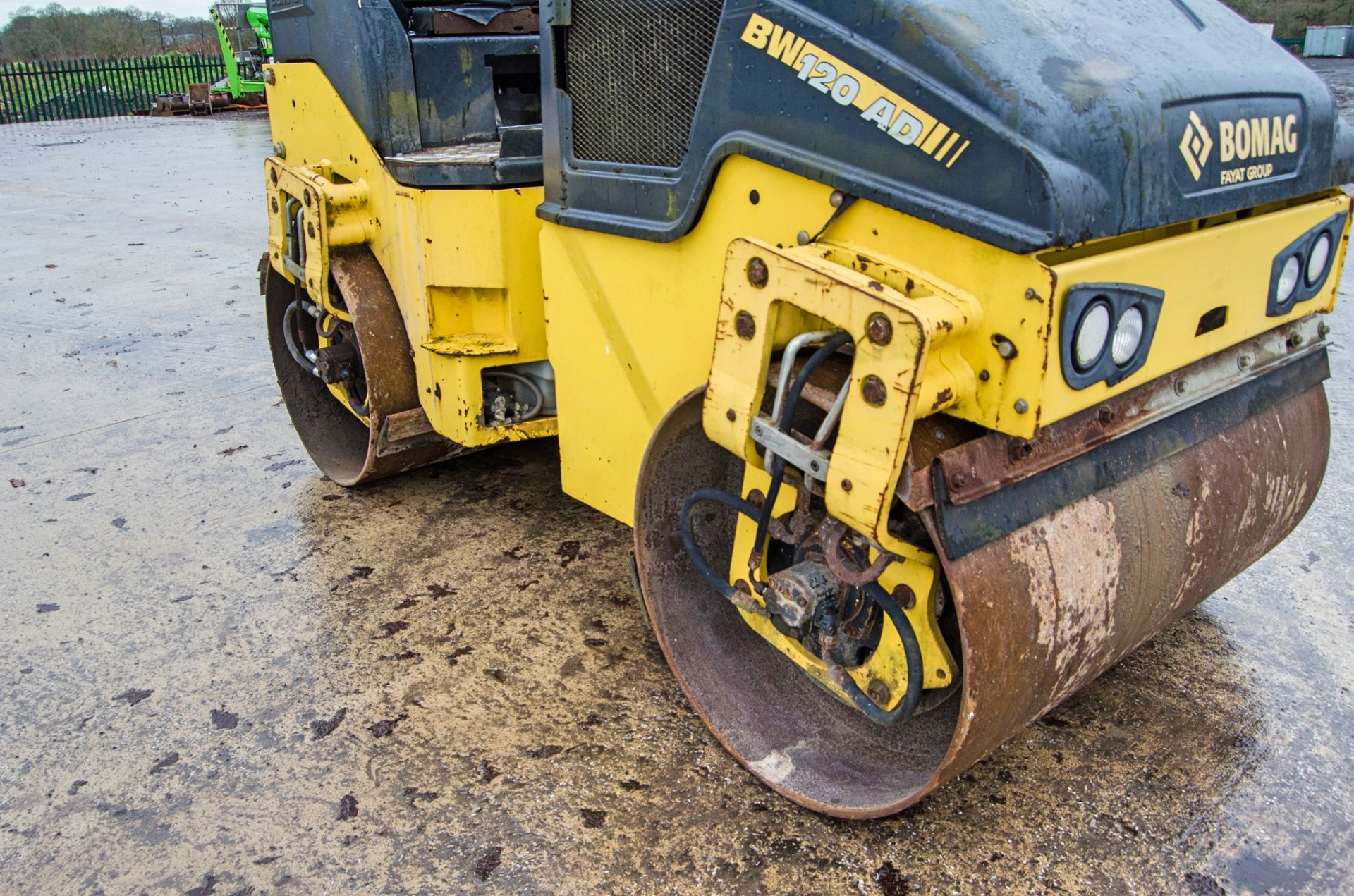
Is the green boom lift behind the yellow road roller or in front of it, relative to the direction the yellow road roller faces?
behind

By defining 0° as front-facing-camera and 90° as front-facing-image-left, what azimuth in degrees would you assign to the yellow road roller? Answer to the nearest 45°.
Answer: approximately 315°

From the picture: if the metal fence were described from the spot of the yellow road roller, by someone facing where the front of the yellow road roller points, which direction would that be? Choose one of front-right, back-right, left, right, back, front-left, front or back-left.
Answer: back
